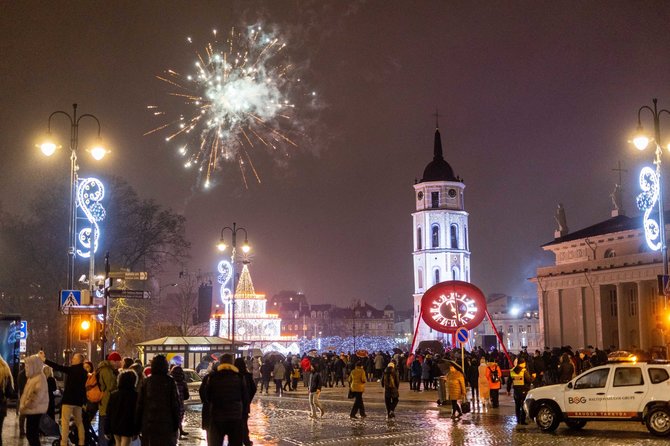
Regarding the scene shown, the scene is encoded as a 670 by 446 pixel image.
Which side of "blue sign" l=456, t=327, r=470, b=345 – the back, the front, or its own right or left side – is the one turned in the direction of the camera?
front

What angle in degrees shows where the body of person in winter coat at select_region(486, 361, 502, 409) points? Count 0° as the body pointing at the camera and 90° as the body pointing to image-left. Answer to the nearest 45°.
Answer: approximately 180°

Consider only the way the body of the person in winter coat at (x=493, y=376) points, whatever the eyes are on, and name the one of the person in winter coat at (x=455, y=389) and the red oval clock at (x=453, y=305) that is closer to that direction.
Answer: the red oval clock

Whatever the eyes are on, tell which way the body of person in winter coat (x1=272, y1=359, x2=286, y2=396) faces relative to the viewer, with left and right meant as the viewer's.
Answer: facing away from the viewer

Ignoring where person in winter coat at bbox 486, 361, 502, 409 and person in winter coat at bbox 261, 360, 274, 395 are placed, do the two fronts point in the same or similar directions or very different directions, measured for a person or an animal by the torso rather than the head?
same or similar directions

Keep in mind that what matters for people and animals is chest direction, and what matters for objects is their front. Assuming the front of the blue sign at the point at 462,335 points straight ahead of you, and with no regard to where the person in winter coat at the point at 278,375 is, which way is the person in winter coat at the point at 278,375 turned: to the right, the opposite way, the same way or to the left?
the opposite way

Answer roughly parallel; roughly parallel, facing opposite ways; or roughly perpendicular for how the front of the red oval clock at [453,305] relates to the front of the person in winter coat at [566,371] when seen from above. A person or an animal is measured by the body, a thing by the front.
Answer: roughly parallel, facing opposite ways

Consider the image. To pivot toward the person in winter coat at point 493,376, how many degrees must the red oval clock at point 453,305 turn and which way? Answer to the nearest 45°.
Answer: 0° — it already faces them

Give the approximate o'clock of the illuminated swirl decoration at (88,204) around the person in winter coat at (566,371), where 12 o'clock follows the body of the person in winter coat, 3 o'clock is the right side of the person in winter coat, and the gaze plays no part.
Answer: The illuminated swirl decoration is roughly at 9 o'clock from the person in winter coat.

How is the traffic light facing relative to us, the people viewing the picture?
facing the viewer

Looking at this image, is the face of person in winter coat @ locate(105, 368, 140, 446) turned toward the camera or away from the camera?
away from the camera

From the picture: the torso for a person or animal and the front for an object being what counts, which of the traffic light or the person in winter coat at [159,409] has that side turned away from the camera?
the person in winter coat

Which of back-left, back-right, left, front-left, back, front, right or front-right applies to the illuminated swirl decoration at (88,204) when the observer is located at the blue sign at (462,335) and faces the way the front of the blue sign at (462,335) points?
right

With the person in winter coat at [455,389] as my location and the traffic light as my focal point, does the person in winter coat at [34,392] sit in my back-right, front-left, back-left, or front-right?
front-left

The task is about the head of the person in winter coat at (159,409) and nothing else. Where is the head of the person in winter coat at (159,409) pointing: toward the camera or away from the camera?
away from the camera
